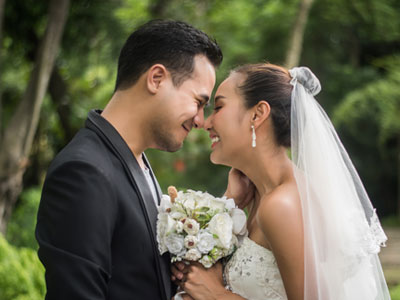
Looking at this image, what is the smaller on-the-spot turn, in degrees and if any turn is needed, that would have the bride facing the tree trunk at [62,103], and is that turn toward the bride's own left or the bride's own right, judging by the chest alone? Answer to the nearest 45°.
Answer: approximately 45° to the bride's own right

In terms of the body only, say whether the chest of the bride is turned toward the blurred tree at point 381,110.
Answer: no

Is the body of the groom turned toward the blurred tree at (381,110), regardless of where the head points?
no

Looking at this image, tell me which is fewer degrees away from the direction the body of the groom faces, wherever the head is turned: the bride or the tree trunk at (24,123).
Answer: the bride

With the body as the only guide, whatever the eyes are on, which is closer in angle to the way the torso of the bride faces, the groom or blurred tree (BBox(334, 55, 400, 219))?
the groom

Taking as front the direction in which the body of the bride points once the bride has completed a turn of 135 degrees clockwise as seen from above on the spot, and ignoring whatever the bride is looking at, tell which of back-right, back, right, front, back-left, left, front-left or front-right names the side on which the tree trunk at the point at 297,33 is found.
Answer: front-left

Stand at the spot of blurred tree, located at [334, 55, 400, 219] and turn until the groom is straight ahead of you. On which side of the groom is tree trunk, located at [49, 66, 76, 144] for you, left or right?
right

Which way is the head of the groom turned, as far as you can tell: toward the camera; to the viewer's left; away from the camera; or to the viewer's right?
to the viewer's right

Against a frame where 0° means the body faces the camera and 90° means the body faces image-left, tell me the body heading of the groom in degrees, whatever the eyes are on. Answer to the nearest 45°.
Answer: approximately 270°

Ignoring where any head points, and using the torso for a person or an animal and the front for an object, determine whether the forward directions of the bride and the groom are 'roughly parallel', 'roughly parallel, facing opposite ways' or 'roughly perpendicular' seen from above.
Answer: roughly parallel, facing opposite ways

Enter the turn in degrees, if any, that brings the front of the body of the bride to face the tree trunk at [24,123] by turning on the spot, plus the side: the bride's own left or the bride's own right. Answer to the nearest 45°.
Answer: approximately 45° to the bride's own right

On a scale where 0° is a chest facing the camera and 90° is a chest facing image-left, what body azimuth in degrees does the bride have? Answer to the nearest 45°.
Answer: approximately 90°

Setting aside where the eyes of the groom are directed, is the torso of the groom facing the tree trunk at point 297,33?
no

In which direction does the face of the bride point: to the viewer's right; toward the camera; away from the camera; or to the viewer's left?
to the viewer's left

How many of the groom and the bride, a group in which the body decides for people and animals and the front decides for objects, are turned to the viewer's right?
1
